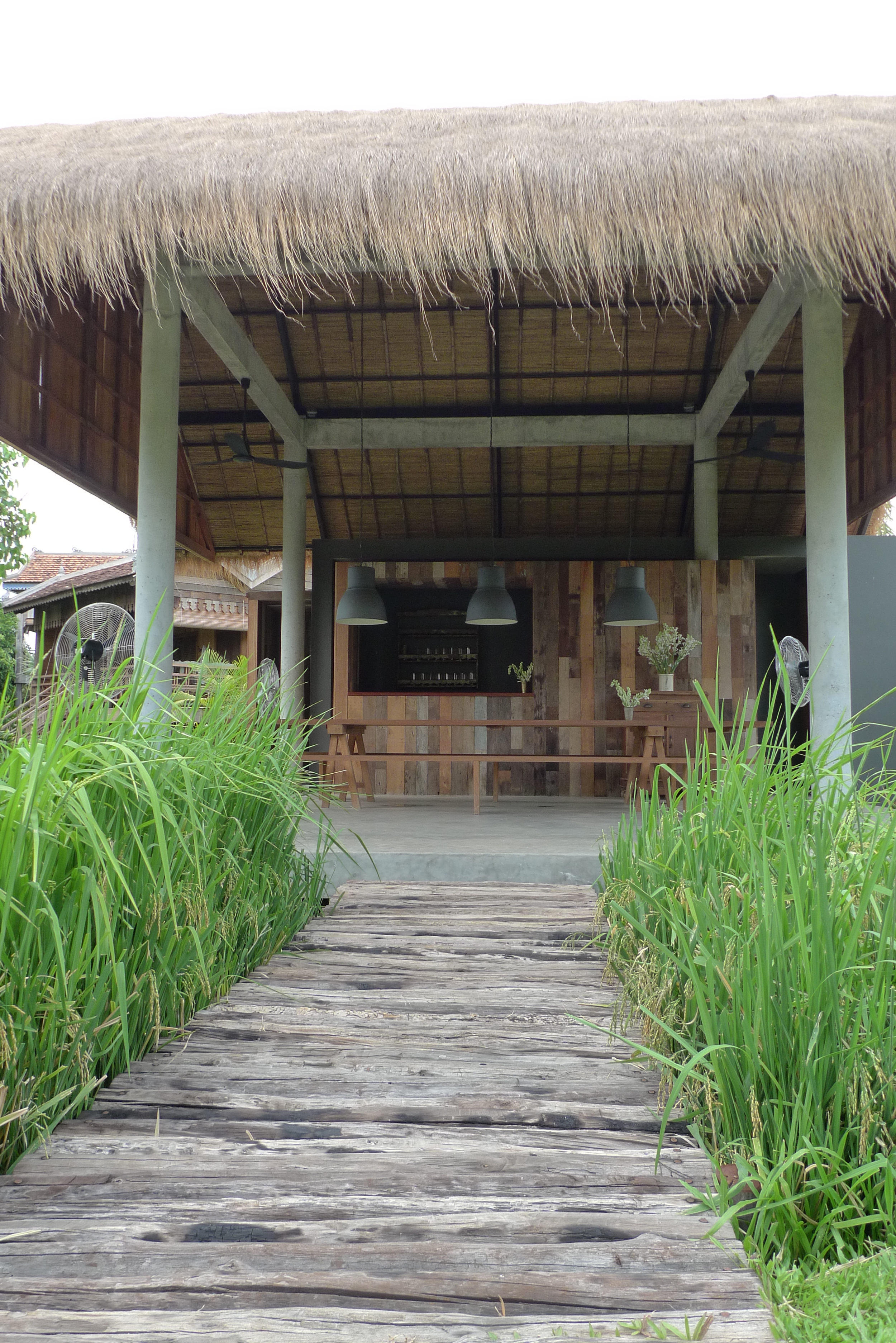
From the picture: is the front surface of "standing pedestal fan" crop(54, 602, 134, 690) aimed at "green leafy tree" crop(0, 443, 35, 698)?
no

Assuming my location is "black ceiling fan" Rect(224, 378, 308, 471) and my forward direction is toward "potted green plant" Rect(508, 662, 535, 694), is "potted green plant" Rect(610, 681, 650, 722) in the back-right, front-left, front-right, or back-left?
front-right

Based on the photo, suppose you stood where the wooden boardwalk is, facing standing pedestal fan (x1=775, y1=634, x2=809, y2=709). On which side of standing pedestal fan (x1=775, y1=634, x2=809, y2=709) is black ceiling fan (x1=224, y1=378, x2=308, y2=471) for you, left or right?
left

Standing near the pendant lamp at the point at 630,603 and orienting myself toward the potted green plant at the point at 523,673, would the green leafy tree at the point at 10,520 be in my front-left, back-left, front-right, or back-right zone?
front-left

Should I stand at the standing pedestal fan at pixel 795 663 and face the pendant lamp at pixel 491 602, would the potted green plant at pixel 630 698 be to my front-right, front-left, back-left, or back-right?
front-right

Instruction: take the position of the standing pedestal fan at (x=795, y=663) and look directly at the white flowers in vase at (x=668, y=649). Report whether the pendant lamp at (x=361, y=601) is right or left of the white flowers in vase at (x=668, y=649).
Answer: left
